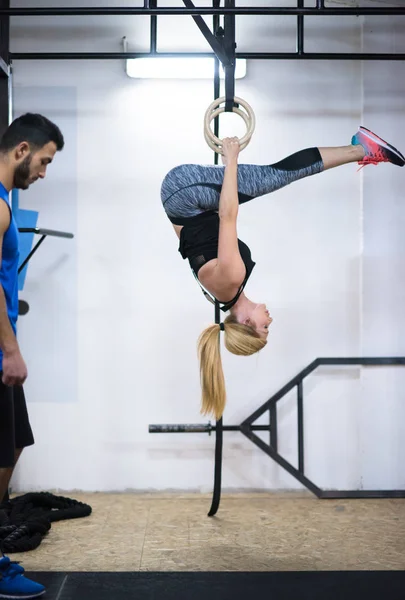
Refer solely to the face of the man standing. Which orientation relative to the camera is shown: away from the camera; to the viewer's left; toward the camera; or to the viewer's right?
to the viewer's right

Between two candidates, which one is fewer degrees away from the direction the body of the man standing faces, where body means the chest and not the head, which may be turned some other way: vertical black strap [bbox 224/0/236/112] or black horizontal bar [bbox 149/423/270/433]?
the vertical black strap

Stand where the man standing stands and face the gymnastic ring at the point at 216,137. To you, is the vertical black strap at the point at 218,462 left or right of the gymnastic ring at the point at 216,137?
left

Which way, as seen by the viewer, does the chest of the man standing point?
to the viewer's right

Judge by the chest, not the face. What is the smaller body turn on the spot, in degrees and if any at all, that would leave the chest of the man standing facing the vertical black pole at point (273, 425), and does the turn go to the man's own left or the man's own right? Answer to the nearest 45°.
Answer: approximately 45° to the man's own left

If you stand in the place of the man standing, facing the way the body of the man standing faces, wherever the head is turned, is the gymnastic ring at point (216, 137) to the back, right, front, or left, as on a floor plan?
front

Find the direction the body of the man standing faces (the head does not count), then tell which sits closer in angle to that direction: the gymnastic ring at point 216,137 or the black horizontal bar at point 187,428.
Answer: the gymnastic ring
